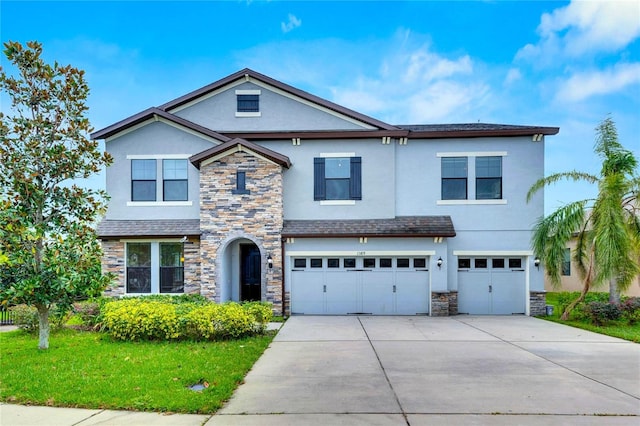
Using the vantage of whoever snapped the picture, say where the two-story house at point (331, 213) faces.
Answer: facing the viewer

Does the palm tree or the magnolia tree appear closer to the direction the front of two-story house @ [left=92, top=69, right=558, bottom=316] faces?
the magnolia tree

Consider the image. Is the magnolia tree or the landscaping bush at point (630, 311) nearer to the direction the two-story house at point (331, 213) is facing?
the magnolia tree

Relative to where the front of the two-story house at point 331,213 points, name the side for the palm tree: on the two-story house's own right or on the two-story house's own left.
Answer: on the two-story house's own left

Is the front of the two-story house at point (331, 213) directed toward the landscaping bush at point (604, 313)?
no

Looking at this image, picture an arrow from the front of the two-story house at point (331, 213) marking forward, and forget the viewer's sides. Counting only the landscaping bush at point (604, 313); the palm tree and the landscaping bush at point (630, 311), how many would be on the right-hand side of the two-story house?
0

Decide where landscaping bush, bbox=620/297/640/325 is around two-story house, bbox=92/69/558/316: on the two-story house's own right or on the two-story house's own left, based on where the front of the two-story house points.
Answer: on the two-story house's own left

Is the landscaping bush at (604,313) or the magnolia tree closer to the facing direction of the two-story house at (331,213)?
the magnolia tree

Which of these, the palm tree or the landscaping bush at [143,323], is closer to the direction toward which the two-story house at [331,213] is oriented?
the landscaping bush
